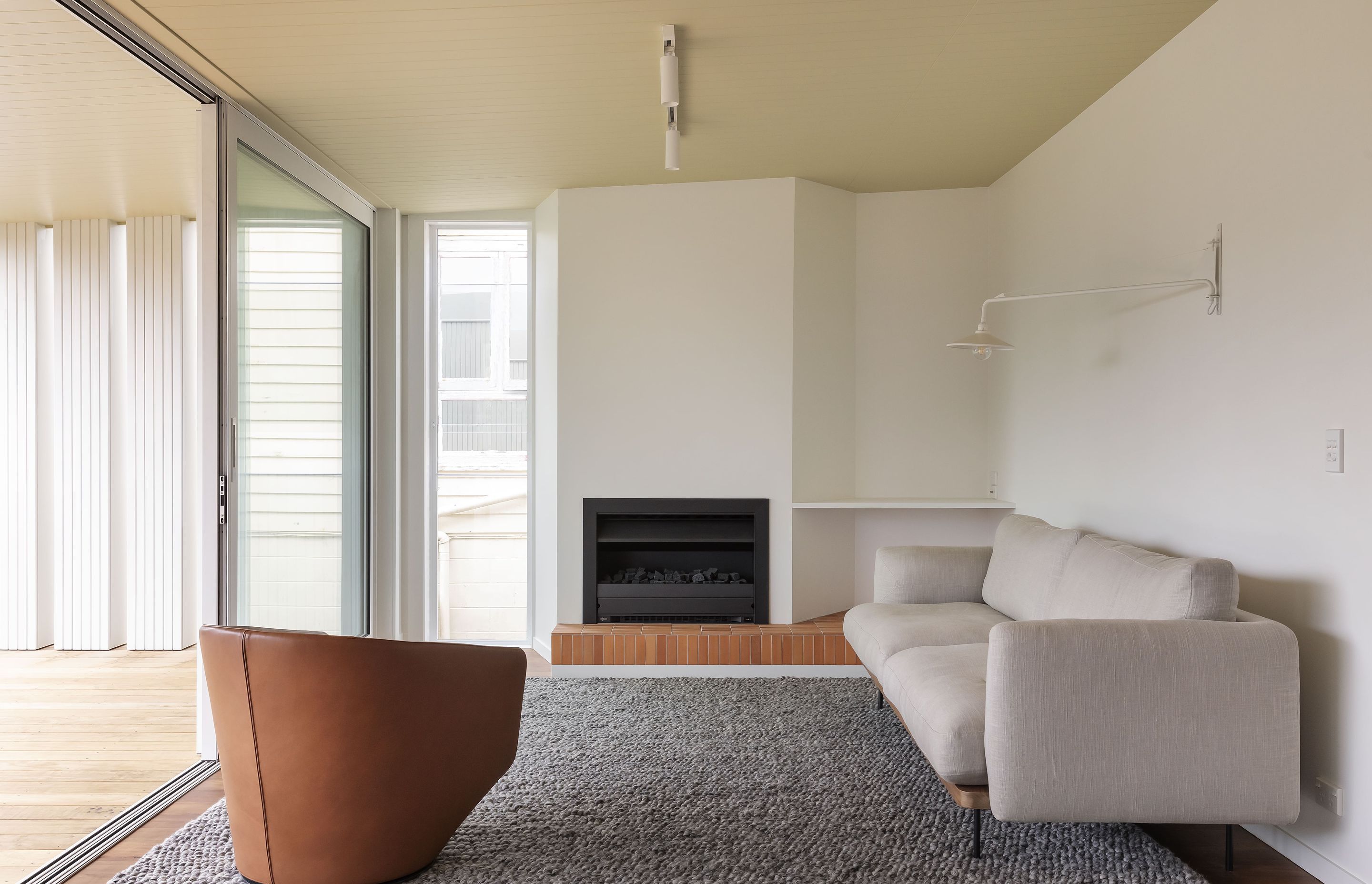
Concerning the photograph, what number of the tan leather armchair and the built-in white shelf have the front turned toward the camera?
1

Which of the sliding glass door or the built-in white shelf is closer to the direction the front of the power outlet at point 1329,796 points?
the sliding glass door

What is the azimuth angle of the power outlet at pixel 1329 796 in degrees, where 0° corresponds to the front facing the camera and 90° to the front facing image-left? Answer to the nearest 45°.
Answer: approximately 45°

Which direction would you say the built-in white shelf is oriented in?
toward the camera

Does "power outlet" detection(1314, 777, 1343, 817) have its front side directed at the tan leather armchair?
yes

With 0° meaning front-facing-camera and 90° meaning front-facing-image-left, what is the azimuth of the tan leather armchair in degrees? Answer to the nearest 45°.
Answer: approximately 225°

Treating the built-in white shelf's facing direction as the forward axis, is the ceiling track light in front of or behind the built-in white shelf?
in front

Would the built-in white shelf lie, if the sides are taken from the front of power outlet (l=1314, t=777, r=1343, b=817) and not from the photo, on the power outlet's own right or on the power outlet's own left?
on the power outlet's own right

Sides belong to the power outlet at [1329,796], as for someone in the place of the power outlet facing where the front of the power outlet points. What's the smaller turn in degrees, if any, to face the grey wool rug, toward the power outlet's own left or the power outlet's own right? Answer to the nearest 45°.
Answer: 0° — it already faces it
